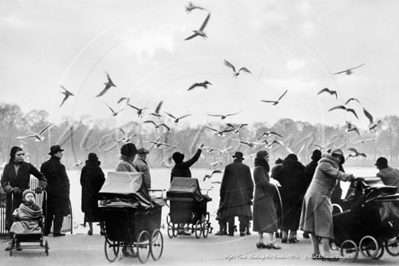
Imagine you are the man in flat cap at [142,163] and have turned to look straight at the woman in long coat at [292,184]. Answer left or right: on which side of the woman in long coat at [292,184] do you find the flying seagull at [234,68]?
left

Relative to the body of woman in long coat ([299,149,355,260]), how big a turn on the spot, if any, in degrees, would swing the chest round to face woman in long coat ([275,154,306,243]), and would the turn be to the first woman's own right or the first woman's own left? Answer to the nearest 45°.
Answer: approximately 90° to the first woman's own left

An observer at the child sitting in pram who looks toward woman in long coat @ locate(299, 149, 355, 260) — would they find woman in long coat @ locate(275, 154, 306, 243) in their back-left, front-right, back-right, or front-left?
front-left

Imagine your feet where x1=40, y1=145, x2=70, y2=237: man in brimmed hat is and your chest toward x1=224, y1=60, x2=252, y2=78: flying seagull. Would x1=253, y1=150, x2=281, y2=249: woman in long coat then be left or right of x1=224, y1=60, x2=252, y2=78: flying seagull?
right

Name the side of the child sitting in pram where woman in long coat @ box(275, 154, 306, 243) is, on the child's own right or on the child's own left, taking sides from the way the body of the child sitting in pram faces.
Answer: on the child's own left

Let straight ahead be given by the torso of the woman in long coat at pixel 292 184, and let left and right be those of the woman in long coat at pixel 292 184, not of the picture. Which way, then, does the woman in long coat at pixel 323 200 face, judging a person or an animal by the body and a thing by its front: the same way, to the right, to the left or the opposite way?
to the right

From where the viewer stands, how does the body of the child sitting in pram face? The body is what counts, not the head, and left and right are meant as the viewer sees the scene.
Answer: facing the viewer

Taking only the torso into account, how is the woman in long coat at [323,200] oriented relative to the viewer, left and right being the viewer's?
facing to the right of the viewer

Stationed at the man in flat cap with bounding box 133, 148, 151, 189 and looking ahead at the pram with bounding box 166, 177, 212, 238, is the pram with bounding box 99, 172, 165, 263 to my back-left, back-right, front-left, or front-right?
back-right
